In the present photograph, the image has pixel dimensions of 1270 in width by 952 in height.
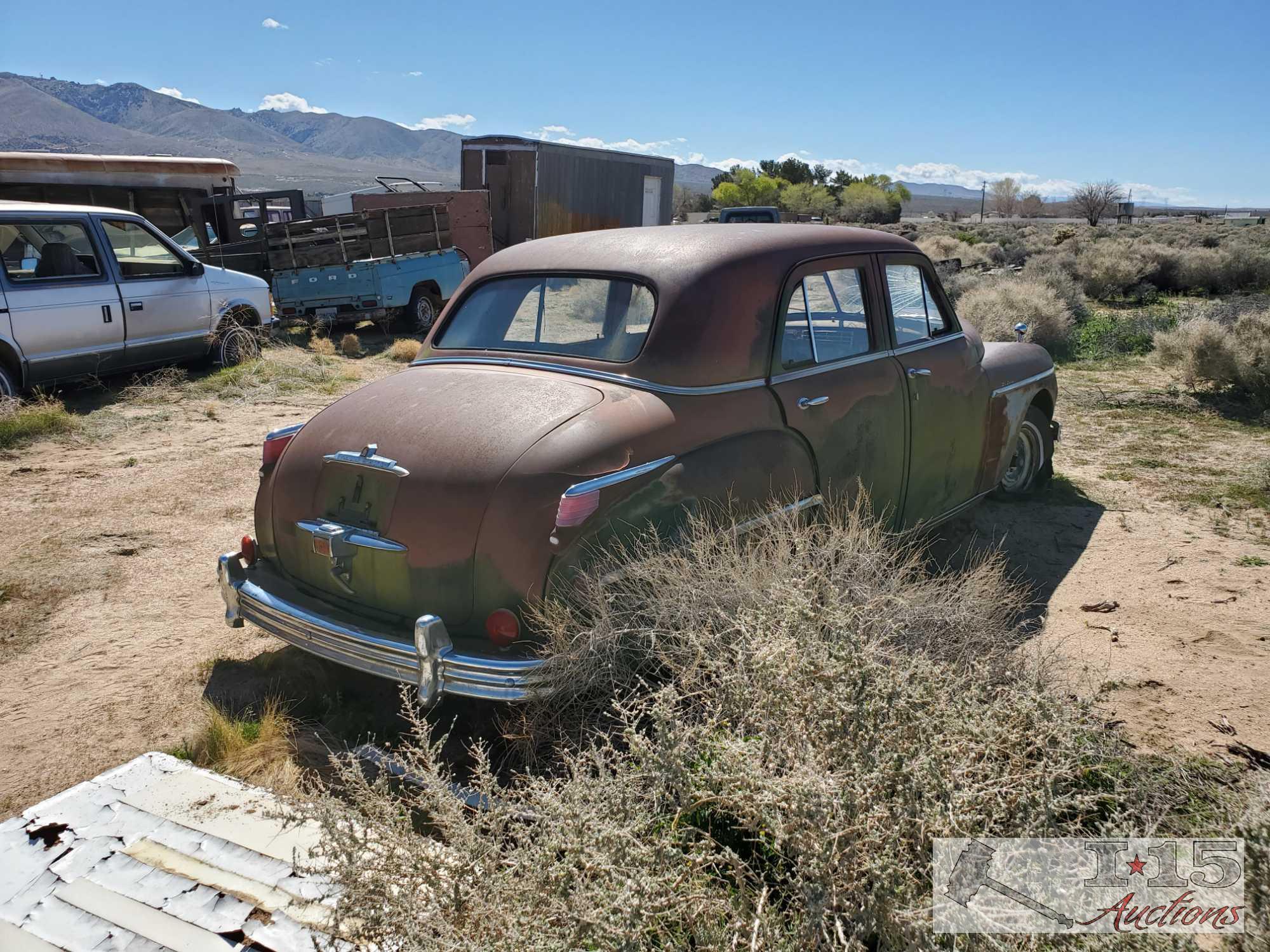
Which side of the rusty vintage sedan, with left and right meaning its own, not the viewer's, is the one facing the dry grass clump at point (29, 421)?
left

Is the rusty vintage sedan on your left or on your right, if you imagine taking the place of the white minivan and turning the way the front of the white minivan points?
on your right

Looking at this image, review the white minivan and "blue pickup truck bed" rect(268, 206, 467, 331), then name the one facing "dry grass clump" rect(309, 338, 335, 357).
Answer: the white minivan

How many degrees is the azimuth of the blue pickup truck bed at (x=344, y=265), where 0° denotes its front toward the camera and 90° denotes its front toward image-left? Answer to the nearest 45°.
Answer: approximately 225°

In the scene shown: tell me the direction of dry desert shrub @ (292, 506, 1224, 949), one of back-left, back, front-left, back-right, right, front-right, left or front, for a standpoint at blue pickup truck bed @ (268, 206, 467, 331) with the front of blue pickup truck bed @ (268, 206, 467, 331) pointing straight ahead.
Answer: back-right

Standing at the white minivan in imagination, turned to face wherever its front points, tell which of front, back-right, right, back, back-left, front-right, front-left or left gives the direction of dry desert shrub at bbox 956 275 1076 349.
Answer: front-right

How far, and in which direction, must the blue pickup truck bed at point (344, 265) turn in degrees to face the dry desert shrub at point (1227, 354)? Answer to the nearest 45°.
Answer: approximately 90° to its right
